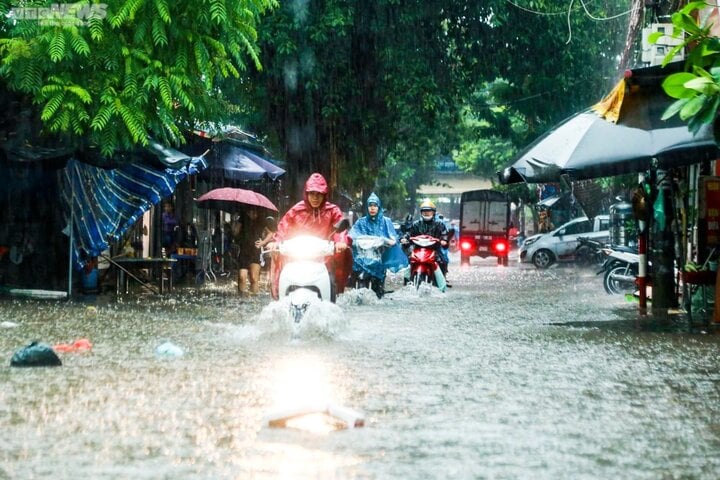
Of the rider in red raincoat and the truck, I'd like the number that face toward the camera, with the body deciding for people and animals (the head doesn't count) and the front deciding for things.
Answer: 1

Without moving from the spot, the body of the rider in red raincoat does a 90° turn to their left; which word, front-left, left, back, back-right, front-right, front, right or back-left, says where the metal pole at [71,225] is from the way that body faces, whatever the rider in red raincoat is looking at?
back-left

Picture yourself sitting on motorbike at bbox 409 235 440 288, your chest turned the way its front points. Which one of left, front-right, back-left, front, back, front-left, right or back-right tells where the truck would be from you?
back

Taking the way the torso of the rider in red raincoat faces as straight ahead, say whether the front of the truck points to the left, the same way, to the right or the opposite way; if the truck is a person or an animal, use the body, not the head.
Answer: the opposite way

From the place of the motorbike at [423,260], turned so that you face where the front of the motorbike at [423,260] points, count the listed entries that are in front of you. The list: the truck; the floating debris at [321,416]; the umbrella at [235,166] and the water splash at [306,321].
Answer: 2

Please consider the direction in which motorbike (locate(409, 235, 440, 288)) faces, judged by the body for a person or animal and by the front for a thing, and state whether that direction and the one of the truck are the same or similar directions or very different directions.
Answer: very different directions

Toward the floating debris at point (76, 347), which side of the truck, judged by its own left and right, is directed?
back

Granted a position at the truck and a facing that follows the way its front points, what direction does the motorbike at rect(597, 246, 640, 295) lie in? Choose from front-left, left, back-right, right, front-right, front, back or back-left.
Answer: back

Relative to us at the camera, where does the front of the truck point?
facing away from the viewer

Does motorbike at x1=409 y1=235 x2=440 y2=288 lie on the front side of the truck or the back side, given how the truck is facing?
on the back side

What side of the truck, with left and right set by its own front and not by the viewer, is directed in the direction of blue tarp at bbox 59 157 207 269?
back
